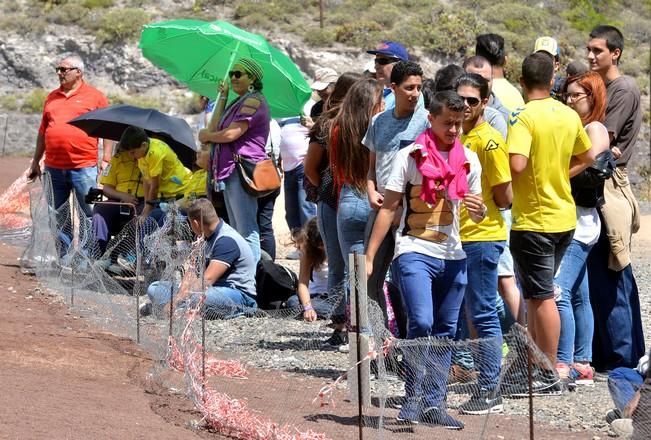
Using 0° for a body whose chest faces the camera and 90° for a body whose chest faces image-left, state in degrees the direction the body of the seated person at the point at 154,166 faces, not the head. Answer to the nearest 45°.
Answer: approximately 90°

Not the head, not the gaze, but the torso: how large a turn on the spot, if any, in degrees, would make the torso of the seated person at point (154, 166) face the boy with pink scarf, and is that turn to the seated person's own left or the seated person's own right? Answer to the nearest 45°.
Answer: approximately 90° to the seated person's own left

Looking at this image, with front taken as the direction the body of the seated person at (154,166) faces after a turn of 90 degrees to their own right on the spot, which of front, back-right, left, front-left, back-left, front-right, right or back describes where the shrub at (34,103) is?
front

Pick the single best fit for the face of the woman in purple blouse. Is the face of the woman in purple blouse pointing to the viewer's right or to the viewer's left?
to the viewer's left

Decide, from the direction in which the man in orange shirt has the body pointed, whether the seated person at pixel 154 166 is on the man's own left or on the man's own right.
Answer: on the man's own left
